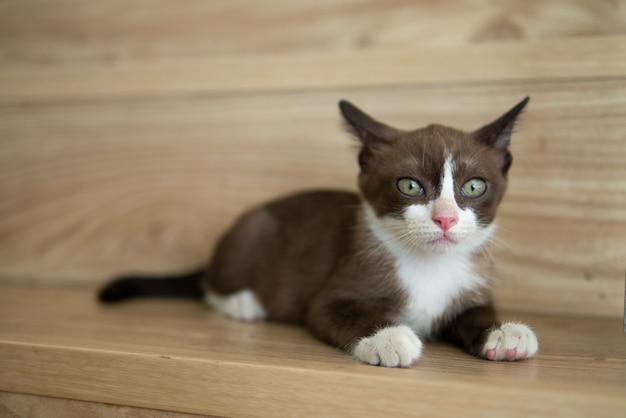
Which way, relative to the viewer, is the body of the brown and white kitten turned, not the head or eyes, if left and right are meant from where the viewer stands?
facing the viewer and to the right of the viewer
